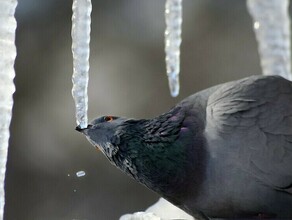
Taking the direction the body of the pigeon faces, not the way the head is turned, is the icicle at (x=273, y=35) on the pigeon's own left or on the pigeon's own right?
on the pigeon's own right

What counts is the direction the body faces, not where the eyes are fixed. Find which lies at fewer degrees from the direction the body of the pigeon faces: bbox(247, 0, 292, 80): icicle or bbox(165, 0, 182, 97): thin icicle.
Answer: the thin icicle

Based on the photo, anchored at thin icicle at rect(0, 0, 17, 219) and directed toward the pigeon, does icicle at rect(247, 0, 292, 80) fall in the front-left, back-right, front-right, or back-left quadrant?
front-left

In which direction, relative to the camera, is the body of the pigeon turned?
to the viewer's left

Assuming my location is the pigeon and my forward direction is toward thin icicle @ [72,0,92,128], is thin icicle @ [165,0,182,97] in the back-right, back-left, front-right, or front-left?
front-right

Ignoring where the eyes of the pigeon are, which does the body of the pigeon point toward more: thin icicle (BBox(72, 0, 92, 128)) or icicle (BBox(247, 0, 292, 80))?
the thin icicle

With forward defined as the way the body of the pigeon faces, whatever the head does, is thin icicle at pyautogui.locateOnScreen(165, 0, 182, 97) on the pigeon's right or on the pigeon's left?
on the pigeon's right

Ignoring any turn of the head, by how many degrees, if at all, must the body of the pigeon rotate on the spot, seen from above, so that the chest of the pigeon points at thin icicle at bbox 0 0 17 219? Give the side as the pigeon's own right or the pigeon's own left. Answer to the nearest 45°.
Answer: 0° — it already faces it

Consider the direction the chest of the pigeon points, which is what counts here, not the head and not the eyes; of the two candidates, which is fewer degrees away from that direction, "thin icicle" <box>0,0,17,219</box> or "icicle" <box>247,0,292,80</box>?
the thin icicle
